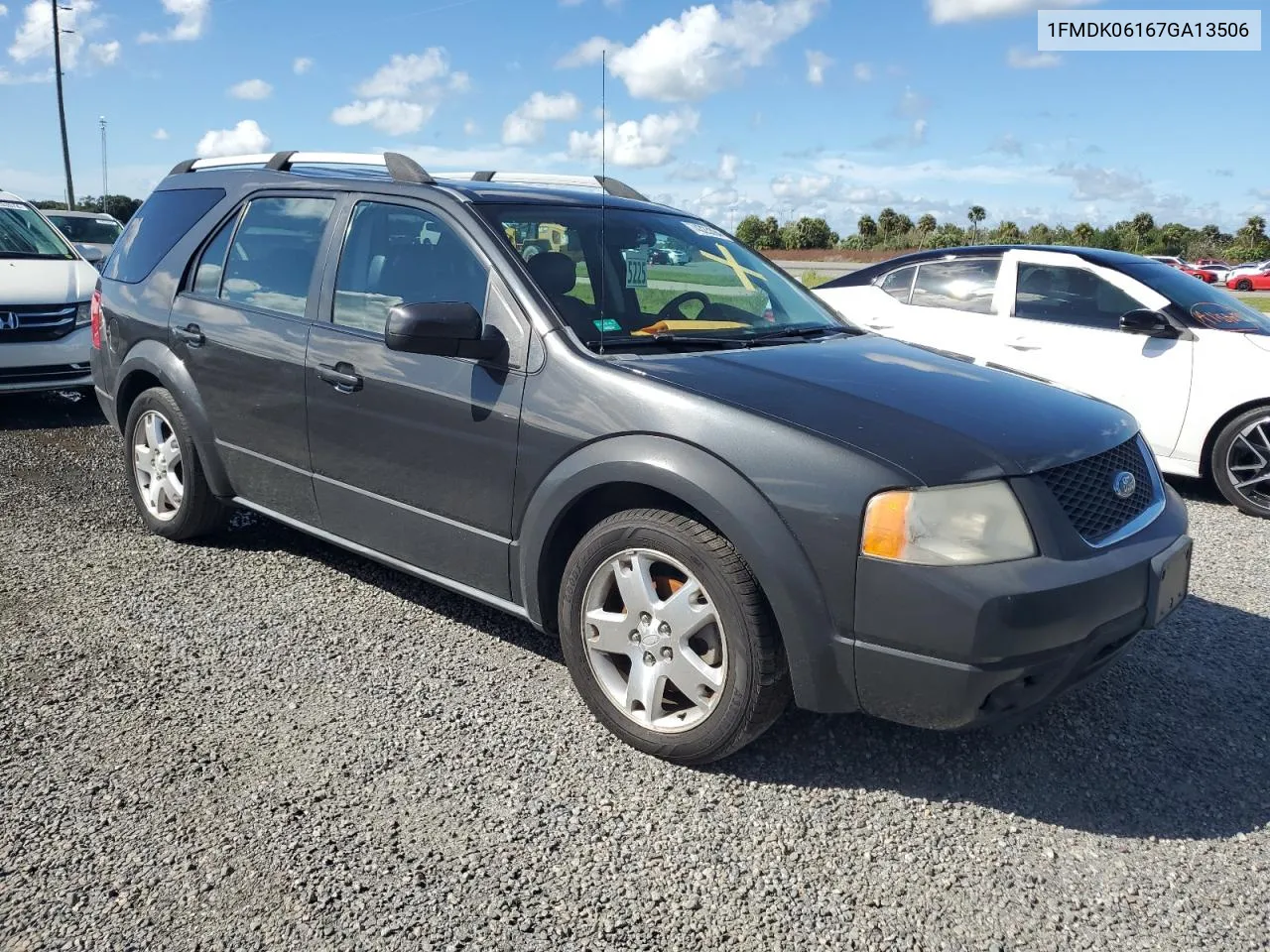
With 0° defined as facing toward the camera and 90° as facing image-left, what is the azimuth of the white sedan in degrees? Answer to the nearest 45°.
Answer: approximately 315°

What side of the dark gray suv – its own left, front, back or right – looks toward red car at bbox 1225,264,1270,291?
left

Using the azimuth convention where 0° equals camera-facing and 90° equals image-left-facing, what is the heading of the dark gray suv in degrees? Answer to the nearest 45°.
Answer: approximately 315°

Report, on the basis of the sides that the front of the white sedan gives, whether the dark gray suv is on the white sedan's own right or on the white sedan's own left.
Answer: on the white sedan's own right

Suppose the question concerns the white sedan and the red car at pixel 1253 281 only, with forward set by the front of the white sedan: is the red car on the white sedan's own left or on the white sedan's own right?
on the white sedan's own left

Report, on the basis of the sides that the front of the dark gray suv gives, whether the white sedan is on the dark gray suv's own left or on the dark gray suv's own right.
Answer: on the dark gray suv's own left
